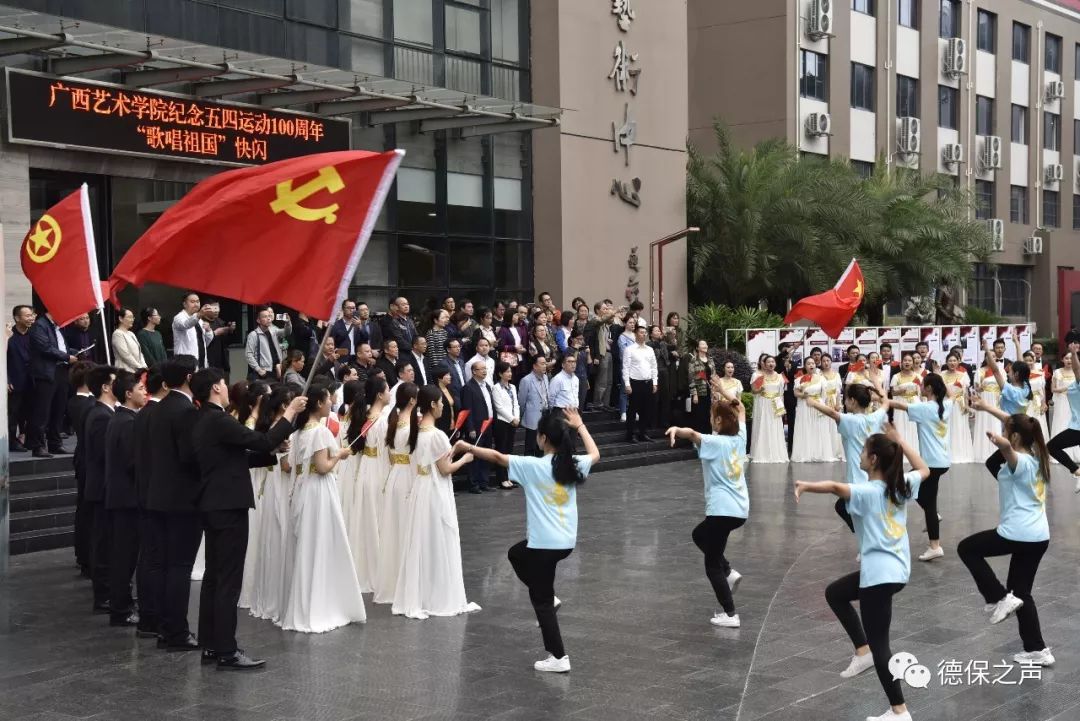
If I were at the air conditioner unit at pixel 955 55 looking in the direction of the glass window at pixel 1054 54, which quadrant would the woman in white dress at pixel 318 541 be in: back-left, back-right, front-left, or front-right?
back-right

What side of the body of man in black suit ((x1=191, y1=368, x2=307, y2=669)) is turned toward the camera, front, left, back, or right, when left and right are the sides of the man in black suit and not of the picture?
right

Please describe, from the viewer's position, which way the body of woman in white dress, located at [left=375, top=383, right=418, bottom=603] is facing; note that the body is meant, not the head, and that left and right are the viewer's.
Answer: facing to the right of the viewer

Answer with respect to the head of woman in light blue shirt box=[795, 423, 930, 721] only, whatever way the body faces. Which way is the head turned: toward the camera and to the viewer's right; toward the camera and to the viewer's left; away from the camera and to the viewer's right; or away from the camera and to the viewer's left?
away from the camera and to the viewer's left

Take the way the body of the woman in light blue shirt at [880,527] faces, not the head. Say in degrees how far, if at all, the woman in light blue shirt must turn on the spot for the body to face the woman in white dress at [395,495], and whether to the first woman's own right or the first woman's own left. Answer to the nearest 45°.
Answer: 0° — they already face them

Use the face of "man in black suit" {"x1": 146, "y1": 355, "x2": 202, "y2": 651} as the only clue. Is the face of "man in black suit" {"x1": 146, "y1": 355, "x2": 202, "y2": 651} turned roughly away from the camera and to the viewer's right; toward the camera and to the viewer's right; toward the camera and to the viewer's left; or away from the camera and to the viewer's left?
away from the camera and to the viewer's right

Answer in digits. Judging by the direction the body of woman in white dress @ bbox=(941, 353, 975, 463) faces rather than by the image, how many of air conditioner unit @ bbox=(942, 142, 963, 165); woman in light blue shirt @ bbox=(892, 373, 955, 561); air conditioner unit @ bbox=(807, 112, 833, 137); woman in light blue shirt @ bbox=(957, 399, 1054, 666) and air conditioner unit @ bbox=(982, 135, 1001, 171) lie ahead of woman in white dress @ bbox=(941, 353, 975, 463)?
2

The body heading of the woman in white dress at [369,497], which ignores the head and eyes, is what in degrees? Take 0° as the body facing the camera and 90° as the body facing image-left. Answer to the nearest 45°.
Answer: approximately 270°

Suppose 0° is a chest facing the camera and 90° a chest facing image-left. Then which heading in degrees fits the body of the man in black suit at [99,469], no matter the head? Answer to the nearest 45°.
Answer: approximately 270°

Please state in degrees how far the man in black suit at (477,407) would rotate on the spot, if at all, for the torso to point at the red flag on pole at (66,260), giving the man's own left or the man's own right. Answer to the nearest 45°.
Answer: approximately 90° to the man's own right

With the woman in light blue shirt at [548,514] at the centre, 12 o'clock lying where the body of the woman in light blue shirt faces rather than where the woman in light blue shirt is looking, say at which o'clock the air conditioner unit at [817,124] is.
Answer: The air conditioner unit is roughly at 2 o'clock from the woman in light blue shirt.

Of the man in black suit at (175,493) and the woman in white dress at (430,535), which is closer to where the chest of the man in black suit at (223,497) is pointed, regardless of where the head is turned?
the woman in white dress

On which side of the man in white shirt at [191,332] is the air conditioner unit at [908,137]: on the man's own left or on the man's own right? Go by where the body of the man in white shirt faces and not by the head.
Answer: on the man's own left

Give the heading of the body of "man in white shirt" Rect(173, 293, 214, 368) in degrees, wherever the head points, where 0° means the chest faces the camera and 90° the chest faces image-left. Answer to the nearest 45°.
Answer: approximately 315°

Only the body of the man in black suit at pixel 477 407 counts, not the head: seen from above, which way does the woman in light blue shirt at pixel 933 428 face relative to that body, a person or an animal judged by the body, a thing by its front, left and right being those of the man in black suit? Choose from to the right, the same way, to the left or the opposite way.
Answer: the opposite way

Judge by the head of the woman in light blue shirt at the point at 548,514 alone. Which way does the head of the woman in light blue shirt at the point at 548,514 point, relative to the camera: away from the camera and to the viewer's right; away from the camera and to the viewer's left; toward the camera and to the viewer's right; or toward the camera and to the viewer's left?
away from the camera and to the viewer's left

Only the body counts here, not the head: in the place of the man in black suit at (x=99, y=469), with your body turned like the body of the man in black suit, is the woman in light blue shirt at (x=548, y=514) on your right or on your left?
on your right
